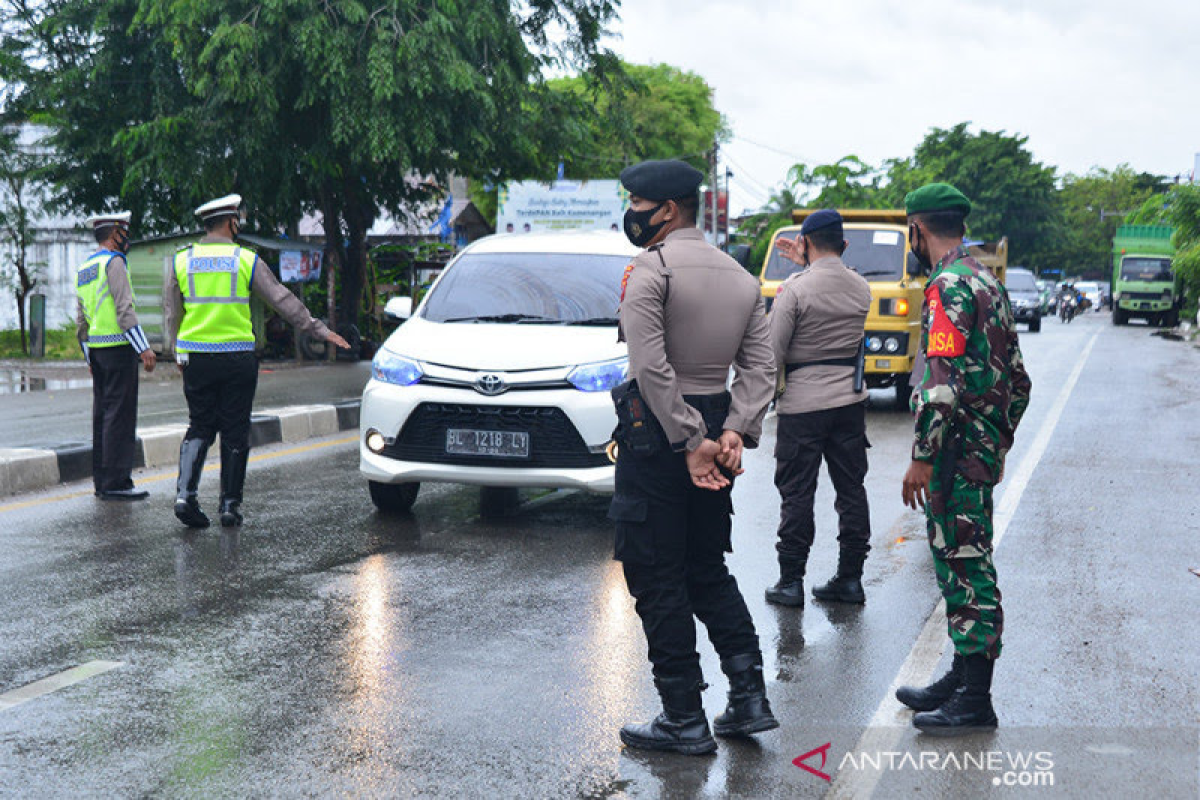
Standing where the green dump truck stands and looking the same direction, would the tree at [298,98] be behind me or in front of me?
in front

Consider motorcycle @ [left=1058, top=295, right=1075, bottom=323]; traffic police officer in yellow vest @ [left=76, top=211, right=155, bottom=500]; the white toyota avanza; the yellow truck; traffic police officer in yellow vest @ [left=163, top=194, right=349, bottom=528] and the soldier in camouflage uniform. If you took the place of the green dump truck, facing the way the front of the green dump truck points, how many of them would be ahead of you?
5

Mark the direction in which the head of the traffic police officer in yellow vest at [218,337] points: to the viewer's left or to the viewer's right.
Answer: to the viewer's right

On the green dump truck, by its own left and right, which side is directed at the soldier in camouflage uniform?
front

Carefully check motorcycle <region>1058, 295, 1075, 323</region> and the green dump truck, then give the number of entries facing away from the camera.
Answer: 0

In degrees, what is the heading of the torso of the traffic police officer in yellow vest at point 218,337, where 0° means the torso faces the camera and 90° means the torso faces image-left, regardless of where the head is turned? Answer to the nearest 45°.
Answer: approximately 180°

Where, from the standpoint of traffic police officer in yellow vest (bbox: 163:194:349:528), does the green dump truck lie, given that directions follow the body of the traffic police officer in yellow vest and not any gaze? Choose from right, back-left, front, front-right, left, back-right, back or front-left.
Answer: front-right

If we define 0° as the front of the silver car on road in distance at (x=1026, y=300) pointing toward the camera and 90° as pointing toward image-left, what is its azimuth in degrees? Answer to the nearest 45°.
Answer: approximately 0°

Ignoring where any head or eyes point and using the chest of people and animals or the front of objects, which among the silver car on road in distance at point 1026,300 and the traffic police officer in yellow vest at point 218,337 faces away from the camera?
the traffic police officer in yellow vest

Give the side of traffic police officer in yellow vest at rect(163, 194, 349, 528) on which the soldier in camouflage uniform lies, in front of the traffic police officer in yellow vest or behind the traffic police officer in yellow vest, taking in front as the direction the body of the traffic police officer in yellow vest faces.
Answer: behind
